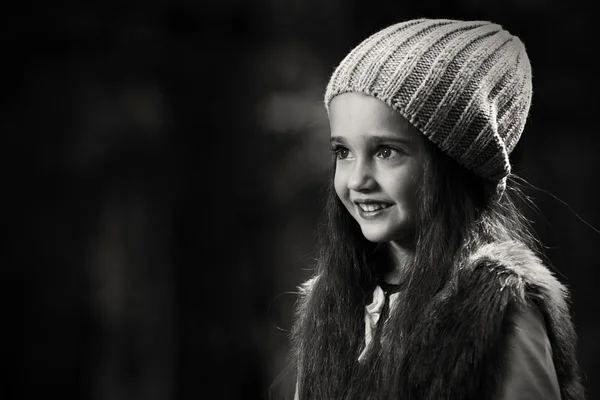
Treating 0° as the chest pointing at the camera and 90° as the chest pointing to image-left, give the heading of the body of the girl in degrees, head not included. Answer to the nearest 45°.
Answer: approximately 45°
